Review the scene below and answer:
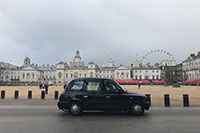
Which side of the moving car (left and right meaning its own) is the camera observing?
right
